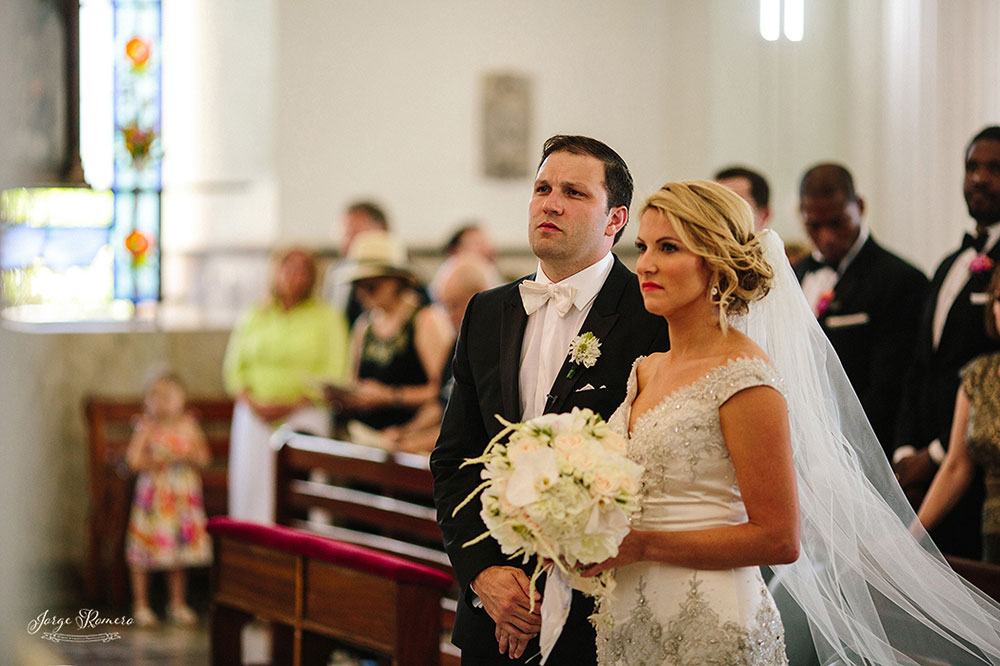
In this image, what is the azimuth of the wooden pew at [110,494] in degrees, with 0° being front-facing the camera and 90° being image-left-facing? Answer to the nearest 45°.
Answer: approximately 0°

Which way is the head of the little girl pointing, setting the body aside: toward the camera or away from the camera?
toward the camera

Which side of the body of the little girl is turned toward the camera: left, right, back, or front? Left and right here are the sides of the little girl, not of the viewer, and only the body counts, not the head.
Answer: front

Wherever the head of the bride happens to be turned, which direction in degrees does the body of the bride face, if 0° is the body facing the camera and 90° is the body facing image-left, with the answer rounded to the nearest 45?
approximately 45°

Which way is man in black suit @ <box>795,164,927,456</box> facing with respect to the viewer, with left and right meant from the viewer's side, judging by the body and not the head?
facing the viewer and to the left of the viewer

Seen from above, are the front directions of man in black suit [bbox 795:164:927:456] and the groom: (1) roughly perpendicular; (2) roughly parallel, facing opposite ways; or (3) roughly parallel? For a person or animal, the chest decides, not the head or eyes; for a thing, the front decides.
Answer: roughly parallel

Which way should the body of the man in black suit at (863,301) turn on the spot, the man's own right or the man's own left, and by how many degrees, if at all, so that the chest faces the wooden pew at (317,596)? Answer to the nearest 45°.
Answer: approximately 45° to the man's own right

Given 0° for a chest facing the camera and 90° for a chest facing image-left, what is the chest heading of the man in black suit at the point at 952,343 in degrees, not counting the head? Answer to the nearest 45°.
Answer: approximately 45°

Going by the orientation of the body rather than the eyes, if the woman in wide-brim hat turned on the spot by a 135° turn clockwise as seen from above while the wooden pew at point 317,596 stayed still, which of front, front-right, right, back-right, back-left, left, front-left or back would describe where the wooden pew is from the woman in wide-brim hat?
back

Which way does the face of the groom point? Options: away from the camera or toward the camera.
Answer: toward the camera

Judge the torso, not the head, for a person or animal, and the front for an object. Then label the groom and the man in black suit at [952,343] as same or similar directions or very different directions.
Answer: same or similar directions

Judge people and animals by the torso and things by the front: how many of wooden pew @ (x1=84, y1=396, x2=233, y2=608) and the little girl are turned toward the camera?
2

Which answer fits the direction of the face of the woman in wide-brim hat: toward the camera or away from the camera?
toward the camera

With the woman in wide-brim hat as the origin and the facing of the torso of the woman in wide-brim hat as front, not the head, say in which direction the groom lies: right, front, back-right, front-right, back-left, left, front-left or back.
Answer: front-left
